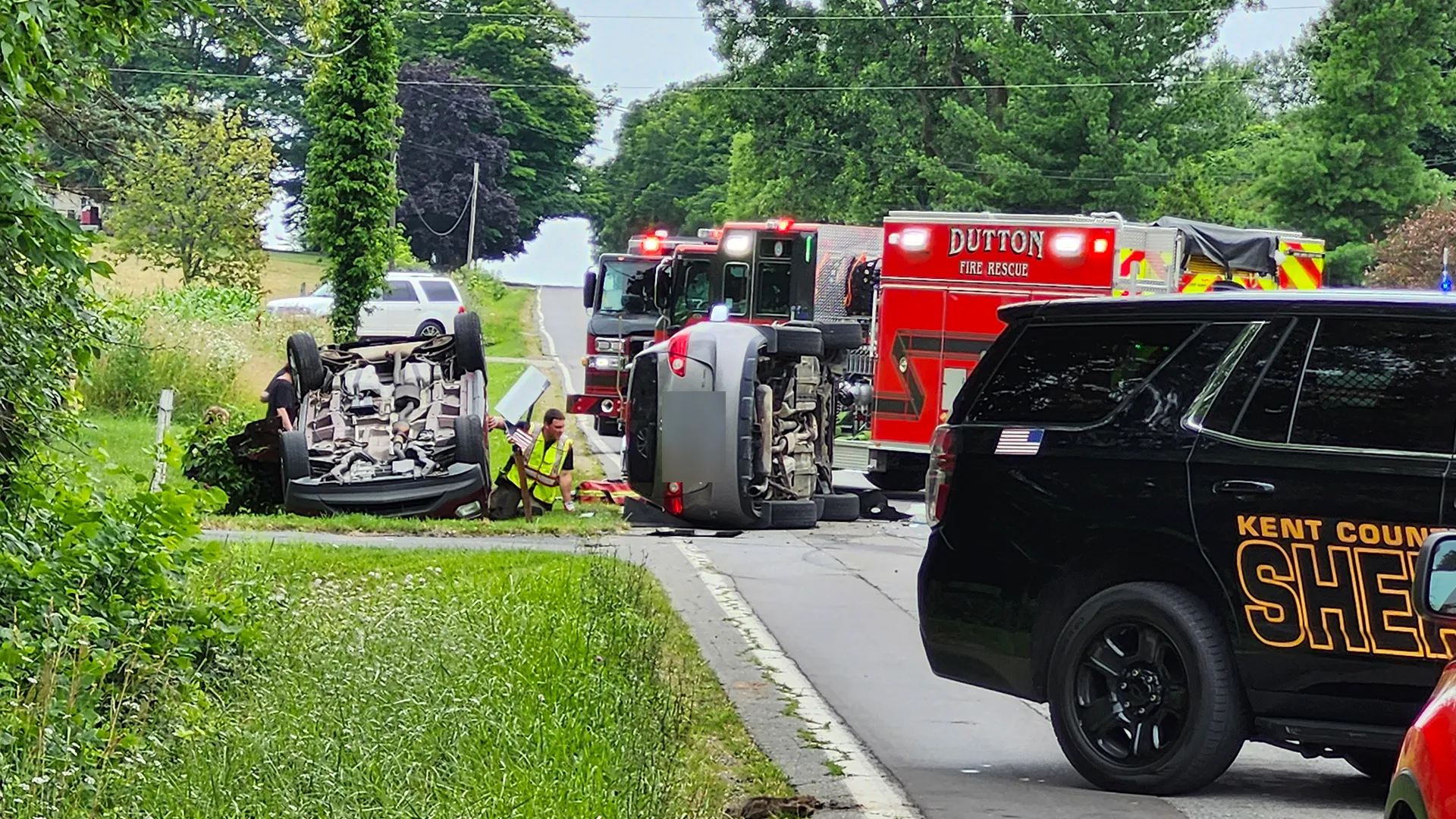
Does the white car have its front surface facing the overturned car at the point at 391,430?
no

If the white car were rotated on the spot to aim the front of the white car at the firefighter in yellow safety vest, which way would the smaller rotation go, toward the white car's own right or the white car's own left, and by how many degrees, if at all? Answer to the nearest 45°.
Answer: approximately 90° to the white car's own left

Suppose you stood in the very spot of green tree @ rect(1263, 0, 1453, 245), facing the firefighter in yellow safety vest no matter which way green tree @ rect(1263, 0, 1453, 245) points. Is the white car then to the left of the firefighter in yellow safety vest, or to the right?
right

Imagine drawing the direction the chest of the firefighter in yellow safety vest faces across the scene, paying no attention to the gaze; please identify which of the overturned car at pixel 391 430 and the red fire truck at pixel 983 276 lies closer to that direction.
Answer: the overturned car

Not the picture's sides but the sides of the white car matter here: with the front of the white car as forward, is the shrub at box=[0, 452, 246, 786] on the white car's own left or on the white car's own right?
on the white car's own left

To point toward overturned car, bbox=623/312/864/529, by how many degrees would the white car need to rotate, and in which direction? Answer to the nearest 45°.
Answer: approximately 90° to its left

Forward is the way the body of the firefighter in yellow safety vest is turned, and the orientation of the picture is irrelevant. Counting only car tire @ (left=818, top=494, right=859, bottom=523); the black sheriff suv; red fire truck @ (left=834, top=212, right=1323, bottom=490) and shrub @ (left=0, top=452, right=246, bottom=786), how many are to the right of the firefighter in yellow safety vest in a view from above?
0

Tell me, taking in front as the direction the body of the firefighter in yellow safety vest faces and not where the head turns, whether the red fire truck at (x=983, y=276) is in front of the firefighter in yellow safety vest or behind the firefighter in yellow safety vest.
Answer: behind

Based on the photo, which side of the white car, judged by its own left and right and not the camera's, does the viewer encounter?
left

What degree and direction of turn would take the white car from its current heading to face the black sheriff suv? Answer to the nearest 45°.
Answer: approximately 90° to its left

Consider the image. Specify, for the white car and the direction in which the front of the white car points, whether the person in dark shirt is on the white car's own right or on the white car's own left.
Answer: on the white car's own left

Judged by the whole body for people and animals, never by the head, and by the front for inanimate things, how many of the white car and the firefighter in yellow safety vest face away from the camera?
0

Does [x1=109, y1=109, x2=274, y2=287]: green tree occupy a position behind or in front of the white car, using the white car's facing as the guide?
in front

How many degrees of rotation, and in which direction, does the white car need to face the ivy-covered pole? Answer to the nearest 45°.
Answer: approximately 90° to its left

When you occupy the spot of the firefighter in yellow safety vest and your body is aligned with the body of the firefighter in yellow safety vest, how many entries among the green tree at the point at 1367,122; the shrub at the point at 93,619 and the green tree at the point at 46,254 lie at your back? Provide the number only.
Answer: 1

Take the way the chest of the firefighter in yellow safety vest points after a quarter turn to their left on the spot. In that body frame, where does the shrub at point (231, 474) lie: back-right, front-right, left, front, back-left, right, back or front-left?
back-right

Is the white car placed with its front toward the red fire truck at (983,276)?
no
